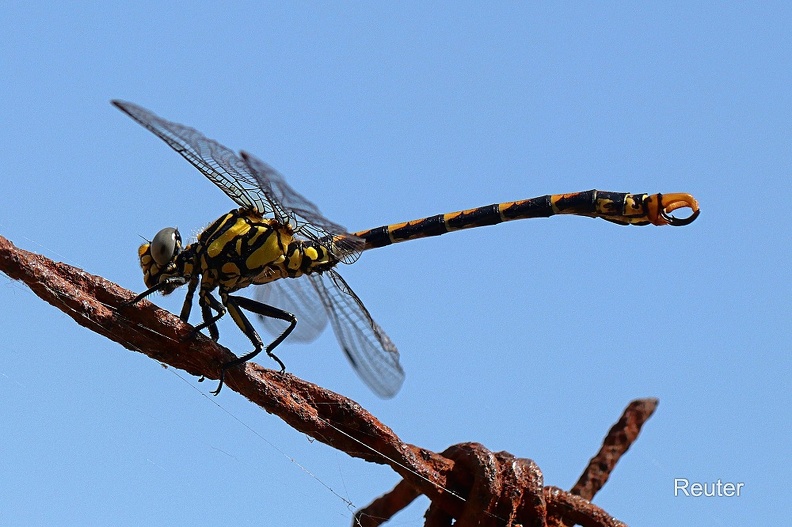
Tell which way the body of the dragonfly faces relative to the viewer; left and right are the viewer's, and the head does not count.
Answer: facing to the left of the viewer
